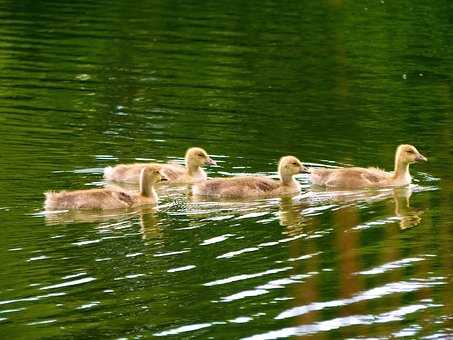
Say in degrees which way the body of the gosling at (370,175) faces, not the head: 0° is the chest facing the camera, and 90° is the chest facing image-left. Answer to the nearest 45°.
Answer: approximately 270°

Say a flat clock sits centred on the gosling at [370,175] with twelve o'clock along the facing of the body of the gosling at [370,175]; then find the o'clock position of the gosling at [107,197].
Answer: the gosling at [107,197] is roughly at 5 o'clock from the gosling at [370,175].

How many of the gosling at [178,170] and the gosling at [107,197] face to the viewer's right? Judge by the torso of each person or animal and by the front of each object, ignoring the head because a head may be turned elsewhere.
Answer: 2

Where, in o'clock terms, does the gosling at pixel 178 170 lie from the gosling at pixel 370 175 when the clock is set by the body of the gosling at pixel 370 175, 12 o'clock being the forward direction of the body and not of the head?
the gosling at pixel 178 170 is roughly at 6 o'clock from the gosling at pixel 370 175.

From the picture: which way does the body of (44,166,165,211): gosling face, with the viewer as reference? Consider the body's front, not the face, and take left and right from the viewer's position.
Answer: facing to the right of the viewer

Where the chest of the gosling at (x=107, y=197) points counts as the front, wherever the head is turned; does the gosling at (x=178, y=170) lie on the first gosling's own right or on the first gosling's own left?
on the first gosling's own left

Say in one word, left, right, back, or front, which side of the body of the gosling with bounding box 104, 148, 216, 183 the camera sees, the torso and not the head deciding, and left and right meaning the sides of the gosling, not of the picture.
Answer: right

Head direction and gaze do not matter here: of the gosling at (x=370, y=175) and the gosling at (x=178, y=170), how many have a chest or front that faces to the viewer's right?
2
